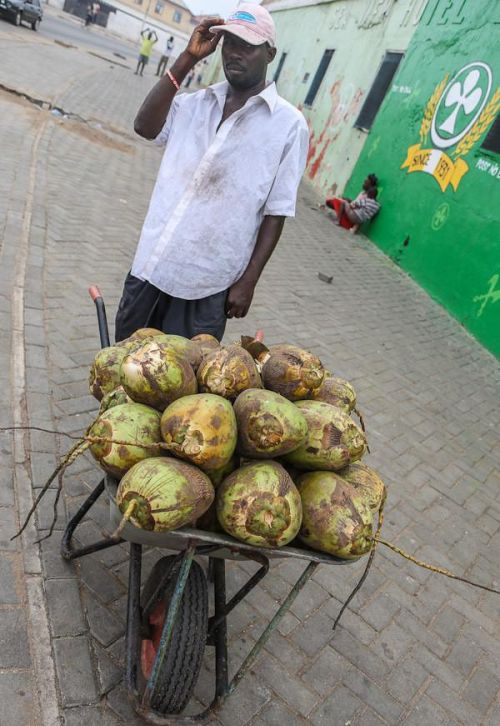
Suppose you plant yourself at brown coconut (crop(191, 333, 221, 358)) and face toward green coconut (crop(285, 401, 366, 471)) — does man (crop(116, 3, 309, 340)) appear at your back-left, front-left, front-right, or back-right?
back-left

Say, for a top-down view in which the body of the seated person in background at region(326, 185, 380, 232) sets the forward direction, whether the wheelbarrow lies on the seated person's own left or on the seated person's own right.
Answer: on the seated person's own left

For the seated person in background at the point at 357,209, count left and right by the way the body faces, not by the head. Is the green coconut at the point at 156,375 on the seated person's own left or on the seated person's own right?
on the seated person's own left

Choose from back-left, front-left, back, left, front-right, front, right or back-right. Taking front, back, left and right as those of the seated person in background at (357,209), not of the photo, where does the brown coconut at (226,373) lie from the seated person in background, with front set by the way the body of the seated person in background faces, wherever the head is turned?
left

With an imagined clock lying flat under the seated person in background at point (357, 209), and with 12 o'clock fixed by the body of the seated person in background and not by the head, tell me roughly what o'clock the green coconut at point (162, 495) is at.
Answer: The green coconut is roughly at 9 o'clock from the seated person in background.

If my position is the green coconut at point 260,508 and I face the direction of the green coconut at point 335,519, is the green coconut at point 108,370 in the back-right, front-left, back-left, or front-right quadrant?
back-left

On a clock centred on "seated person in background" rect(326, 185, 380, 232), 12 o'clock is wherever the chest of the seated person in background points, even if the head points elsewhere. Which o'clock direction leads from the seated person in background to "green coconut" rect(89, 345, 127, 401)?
The green coconut is roughly at 9 o'clock from the seated person in background.

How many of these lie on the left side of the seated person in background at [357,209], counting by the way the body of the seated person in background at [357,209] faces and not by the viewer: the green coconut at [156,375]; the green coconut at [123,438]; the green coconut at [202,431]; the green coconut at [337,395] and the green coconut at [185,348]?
5

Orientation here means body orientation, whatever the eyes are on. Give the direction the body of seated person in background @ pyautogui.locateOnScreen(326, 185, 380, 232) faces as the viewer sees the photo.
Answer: to the viewer's left

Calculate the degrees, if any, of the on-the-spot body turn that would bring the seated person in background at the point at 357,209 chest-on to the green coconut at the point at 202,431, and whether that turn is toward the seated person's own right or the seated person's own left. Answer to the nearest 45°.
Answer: approximately 90° to the seated person's own left
